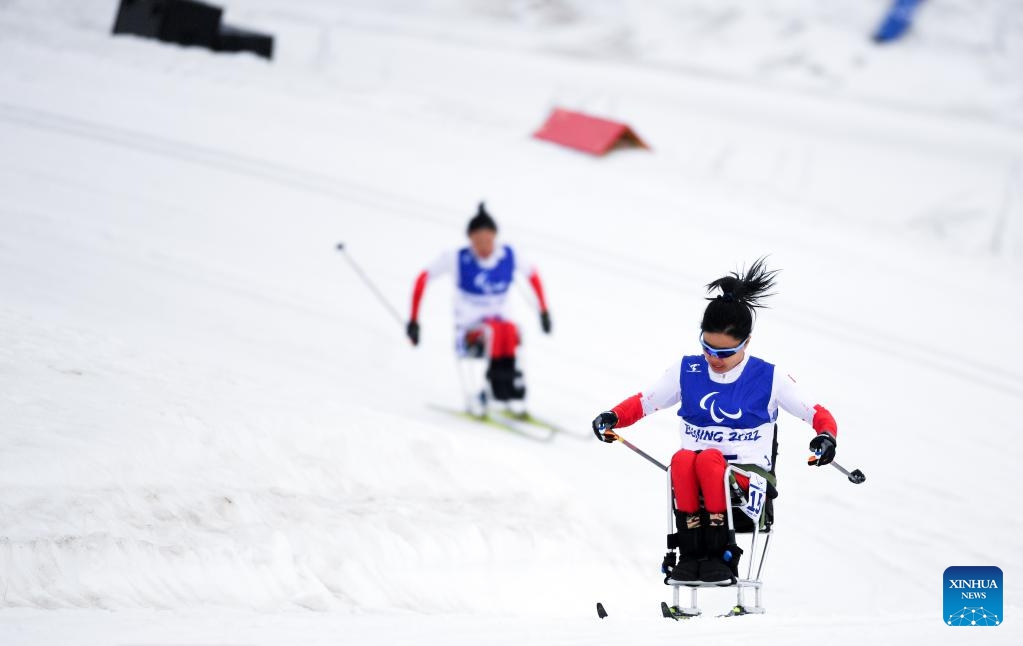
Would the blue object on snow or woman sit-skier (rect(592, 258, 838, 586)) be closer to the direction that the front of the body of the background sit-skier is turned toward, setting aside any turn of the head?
the woman sit-skier

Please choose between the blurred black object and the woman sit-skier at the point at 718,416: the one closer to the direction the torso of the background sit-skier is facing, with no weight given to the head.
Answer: the woman sit-skier

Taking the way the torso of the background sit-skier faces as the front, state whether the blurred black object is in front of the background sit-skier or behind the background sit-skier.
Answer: behind

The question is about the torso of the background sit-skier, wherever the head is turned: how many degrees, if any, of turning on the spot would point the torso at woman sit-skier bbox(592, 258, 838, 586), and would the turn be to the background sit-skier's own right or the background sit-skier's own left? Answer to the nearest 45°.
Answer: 0° — they already face them

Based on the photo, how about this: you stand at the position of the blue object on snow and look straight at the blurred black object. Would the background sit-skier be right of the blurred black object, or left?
left

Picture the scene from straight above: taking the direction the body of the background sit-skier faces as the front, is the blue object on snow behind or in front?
behind

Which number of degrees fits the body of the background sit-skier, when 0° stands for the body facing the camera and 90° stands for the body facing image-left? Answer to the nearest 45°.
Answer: approximately 0°
